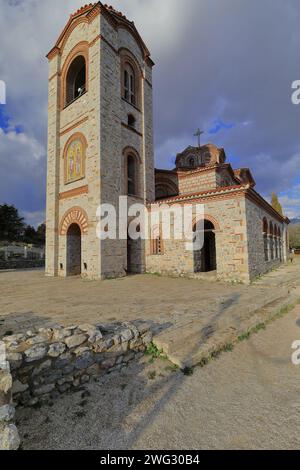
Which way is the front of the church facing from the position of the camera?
facing the viewer and to the left of the viewer

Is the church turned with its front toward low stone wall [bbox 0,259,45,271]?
no

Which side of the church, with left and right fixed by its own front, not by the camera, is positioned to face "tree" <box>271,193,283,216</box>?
back

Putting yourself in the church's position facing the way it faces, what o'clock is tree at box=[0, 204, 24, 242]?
The tree is roughly at 3 o'clock from the church.

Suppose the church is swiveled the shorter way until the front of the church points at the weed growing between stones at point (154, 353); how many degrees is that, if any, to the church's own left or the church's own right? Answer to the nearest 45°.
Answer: approximately 45° to the church's own left

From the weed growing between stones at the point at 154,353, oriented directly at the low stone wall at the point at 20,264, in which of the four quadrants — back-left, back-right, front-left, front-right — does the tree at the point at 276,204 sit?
front-right

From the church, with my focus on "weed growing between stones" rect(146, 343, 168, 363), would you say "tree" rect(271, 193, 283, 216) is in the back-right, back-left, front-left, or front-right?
back-left

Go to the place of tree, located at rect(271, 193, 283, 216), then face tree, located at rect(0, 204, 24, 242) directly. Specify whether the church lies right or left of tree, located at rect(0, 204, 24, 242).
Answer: left

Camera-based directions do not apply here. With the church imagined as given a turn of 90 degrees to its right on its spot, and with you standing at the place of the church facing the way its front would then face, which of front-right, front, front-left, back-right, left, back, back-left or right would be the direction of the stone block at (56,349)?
back-left
